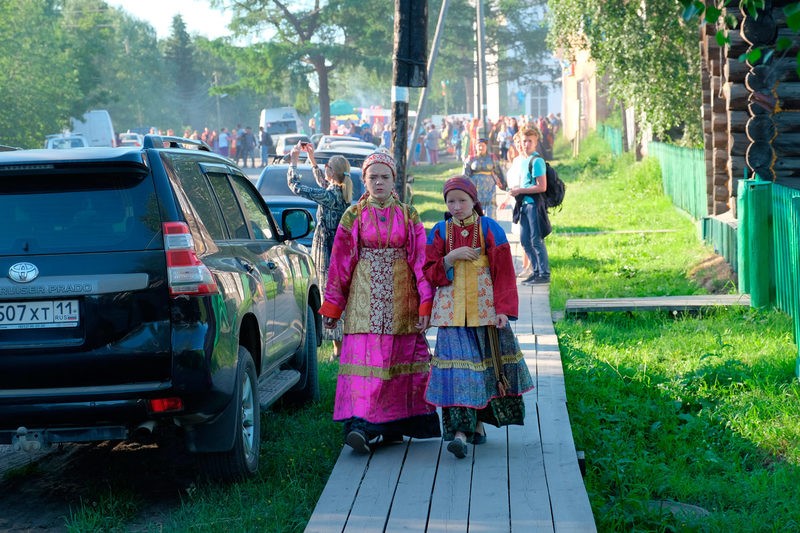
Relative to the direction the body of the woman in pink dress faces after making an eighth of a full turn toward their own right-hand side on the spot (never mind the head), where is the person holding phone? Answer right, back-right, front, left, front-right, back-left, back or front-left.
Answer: back-right

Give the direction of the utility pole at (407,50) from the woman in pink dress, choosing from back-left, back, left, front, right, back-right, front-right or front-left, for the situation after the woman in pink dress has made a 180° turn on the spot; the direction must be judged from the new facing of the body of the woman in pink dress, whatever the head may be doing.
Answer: front

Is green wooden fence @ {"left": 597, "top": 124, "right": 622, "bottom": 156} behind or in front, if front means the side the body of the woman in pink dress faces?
behind

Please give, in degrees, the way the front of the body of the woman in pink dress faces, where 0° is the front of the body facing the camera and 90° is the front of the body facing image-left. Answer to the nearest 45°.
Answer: approximately 0°

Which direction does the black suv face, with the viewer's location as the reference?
facing away from the viewer and to the right of the viewer
